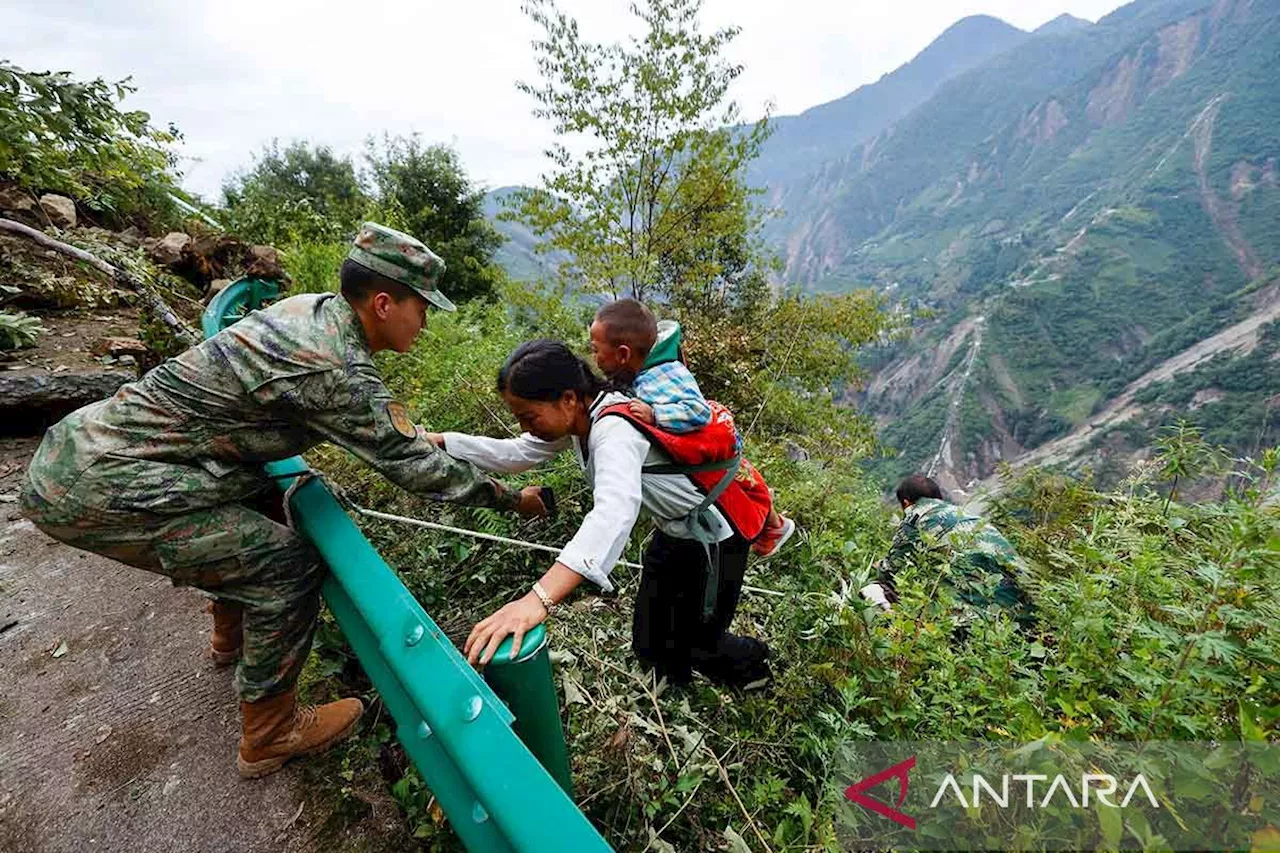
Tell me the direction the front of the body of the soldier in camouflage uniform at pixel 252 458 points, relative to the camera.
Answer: to the viewer's right

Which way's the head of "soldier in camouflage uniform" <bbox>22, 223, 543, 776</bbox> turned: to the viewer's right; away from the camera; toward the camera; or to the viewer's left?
to the viewer's right

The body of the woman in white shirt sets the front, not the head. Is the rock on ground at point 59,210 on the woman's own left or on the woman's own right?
on the woman's own right

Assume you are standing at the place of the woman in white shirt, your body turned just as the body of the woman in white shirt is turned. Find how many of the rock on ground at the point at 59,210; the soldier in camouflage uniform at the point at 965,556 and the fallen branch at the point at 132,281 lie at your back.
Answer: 1

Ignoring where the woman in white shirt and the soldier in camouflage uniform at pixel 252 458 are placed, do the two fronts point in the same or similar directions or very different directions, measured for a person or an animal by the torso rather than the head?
very different directions

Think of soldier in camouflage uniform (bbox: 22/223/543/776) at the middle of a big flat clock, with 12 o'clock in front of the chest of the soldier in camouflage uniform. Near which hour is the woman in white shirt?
The woman in white shirt is roughly at 1 o'clock from the soldier in camouflage uniform.

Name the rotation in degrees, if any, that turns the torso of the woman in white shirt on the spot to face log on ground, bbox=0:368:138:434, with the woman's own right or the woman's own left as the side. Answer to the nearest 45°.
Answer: approximately 45° to the woman's own right

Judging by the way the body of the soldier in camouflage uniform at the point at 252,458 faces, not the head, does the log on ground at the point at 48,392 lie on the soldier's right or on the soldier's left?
on the soldier's left

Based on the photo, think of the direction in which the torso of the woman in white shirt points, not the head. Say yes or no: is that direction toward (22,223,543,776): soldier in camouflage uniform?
yes

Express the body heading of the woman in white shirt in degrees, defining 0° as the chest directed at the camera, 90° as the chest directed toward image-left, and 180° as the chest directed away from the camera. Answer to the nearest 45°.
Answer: approximately 90°

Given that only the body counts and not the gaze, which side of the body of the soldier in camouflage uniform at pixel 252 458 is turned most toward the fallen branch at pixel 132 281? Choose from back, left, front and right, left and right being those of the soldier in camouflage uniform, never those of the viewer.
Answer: left

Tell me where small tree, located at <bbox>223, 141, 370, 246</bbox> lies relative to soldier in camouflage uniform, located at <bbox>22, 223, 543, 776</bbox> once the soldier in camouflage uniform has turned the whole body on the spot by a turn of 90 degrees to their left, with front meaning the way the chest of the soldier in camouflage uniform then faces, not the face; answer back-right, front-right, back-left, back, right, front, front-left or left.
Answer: front

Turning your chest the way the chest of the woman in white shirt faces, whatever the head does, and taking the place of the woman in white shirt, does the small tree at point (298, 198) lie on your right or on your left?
on your right

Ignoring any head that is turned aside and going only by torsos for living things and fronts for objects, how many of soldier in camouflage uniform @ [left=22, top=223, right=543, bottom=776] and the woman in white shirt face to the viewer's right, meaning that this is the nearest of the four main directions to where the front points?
1
